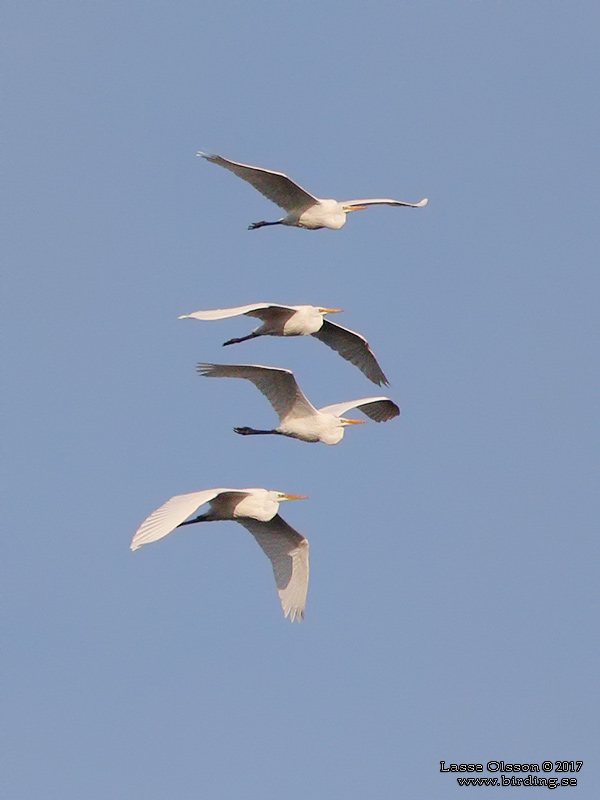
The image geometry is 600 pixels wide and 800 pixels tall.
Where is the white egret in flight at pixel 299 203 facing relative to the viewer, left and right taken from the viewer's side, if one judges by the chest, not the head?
facing the viewer and to the right of the viewer

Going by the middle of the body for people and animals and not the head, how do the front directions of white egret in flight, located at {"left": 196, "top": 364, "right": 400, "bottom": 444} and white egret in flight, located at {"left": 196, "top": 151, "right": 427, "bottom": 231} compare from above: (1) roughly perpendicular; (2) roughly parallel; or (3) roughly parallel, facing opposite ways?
roughly parallel

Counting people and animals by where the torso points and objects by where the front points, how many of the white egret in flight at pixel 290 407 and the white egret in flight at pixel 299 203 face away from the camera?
0

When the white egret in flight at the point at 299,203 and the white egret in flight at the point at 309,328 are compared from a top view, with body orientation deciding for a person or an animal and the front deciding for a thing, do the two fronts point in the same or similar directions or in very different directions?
same or similar directions

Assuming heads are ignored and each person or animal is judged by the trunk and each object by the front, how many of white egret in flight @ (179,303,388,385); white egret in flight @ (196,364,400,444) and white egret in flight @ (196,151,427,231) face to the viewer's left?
0

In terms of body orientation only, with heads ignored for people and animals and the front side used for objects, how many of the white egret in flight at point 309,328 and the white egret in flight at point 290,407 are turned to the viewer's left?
0
